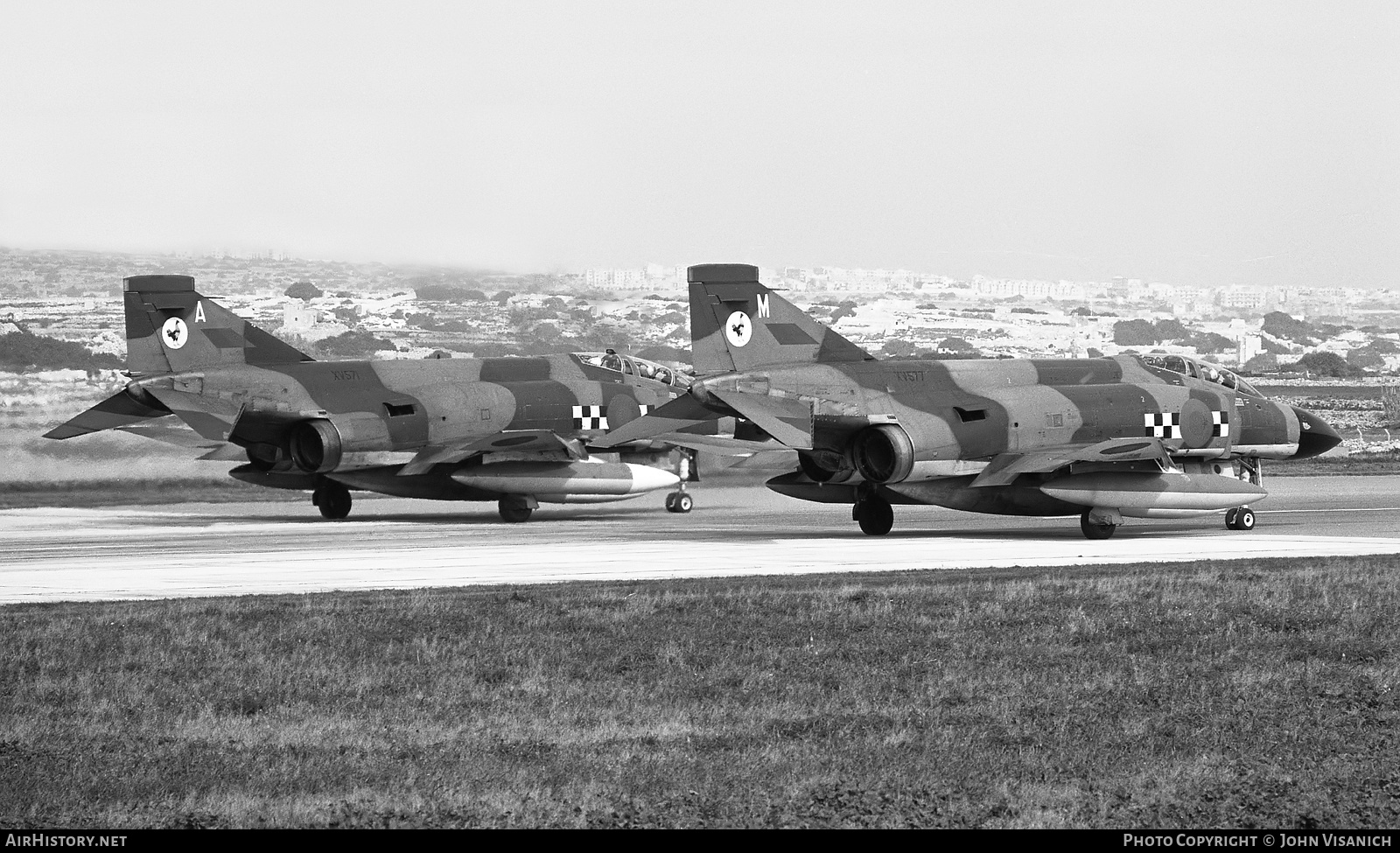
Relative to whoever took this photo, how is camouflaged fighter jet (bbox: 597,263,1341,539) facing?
facing away from the viewer and to the right of the viewer

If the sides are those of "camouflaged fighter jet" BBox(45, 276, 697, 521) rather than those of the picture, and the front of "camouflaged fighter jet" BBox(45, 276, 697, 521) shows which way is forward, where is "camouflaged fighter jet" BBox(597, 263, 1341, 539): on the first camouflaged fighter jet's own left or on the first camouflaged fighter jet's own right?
on the first camouflaged fighter jet's own right

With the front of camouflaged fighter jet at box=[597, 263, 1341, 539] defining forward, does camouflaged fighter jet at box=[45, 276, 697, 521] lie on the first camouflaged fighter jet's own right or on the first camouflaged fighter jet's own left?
on the first camouflaged fighter jet's own left

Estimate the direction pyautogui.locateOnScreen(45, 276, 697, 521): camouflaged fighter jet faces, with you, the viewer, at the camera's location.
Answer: facing away from the viewer and to the right of the viewer
